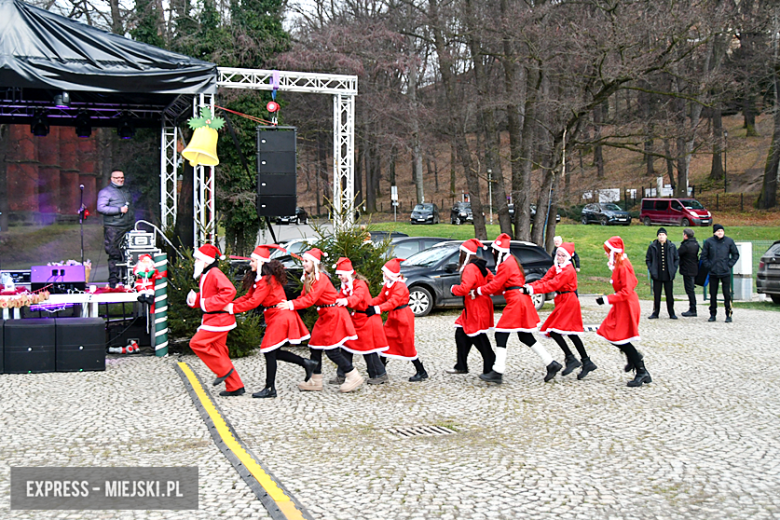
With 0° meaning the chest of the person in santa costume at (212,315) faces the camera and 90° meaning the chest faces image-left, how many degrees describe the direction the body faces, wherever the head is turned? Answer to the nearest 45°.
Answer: approximately 90°

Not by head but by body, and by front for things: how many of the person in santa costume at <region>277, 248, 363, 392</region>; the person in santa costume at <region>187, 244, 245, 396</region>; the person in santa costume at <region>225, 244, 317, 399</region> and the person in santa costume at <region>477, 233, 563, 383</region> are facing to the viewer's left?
4

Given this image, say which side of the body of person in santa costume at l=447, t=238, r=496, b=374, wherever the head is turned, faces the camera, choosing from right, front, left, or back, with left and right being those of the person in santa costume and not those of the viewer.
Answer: left

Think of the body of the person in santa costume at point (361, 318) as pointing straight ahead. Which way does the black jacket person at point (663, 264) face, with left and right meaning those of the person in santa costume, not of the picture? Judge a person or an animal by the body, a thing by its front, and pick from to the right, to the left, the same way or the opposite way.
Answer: to the left

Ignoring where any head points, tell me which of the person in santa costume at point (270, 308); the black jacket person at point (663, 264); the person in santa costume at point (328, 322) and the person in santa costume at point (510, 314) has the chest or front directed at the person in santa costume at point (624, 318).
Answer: the black jacket person

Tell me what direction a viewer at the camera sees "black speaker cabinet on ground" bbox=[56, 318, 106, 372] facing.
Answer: facing the viewer

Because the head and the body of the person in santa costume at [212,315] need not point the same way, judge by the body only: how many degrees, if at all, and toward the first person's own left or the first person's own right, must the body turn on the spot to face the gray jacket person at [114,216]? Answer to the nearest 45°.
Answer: approximately 90° to the first person's own right

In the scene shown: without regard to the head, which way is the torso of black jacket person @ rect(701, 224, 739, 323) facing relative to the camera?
toward the camera

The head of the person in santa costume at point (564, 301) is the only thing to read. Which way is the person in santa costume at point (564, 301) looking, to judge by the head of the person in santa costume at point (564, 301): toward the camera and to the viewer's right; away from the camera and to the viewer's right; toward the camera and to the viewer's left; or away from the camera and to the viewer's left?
toward the camera and to the viewer's left

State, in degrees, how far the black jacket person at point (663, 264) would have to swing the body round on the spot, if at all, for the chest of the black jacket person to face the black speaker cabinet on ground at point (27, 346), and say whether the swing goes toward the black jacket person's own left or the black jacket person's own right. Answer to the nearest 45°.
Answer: approximately 45° to the black jacket person's own right

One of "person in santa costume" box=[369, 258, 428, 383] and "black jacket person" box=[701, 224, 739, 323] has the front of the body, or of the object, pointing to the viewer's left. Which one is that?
the person in santa costume

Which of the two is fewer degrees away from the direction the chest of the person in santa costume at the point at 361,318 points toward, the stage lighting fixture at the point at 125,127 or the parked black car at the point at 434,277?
the stage lighting fixture

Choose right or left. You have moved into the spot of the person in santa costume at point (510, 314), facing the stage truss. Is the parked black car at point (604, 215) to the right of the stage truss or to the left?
right

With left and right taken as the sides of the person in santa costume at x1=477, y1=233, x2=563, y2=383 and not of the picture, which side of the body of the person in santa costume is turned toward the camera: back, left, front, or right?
left

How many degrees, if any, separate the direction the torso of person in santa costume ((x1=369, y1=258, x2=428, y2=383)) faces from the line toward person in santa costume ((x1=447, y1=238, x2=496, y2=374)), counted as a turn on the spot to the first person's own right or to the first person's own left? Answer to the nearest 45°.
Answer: approximately 180°

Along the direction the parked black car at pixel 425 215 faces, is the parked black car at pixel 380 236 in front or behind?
in front

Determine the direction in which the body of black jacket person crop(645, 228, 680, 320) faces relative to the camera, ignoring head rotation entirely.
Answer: toward the camera

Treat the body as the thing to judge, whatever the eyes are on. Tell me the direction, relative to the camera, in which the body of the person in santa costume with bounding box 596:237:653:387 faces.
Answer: to the viewer's left

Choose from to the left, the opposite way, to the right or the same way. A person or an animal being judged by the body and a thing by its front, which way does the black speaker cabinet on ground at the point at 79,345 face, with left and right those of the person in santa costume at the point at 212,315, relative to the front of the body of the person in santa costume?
to the left
